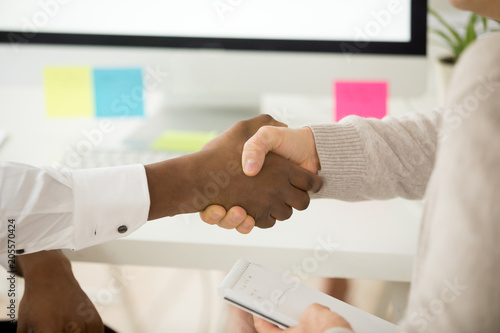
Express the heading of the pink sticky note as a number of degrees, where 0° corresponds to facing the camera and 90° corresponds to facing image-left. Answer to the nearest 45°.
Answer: approximately 0°
